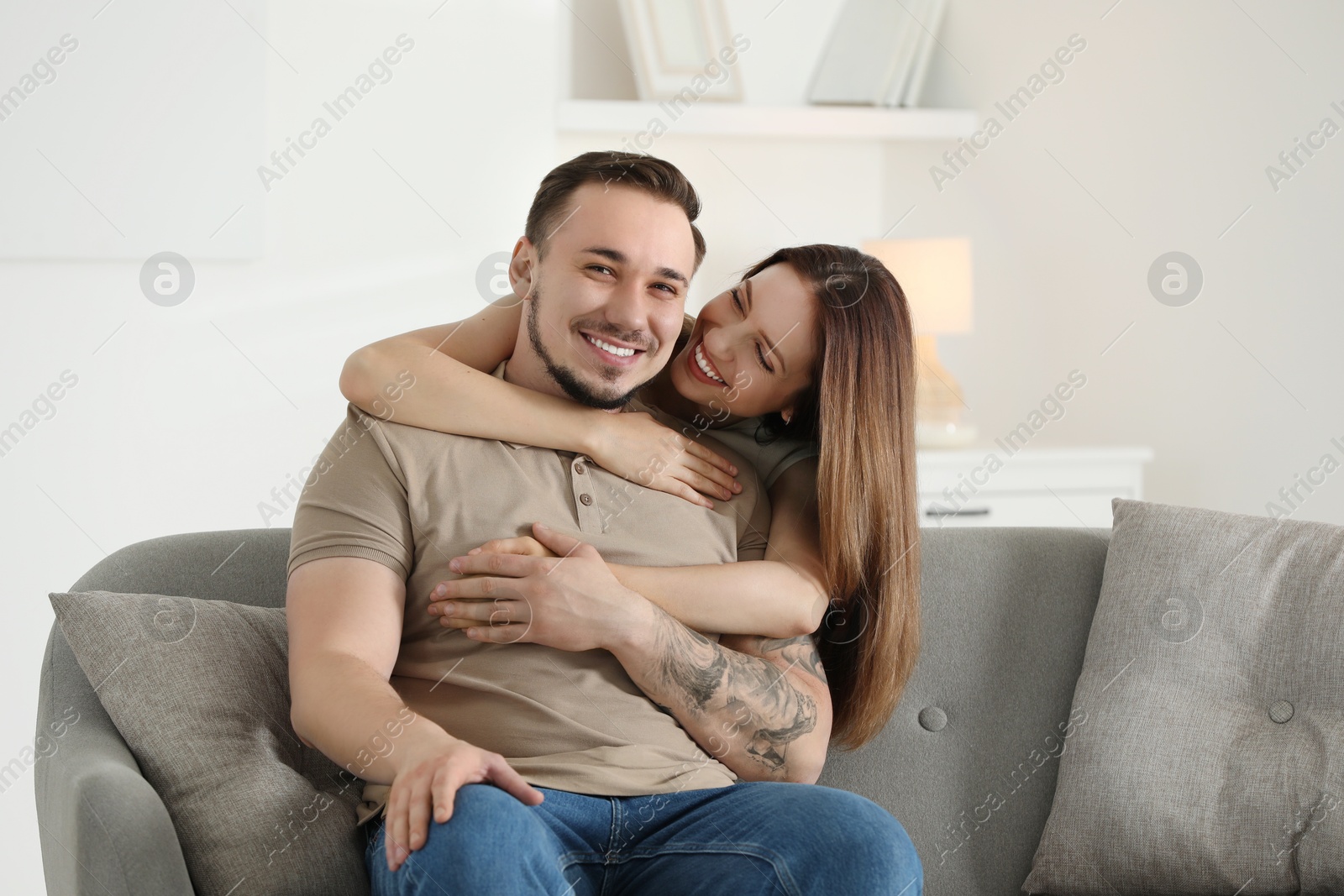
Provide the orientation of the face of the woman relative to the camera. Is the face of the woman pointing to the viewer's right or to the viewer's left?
to the viewer's left

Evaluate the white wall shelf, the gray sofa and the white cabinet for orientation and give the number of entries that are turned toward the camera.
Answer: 3

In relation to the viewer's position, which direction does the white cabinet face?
facing the viewer

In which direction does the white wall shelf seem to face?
toward the camera

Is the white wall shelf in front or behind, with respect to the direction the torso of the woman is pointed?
behind

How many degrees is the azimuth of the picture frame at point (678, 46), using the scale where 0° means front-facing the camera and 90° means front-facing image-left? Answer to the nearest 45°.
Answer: approximately 0°

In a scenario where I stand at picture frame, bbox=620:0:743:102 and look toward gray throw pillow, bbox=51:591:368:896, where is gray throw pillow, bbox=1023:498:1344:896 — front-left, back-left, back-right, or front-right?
front-left

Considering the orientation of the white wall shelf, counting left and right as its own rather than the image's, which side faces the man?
front

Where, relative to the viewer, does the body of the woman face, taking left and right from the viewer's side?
facing the viewer and to the left of the viewer

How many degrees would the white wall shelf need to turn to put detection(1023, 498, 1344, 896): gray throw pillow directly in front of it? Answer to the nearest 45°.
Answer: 0° — it already faces it

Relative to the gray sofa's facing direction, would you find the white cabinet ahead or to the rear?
to the rear

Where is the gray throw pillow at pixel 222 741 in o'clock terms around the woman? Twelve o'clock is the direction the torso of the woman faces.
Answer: The gray throw pillow is roughly at 1 o'clock from the woman.
